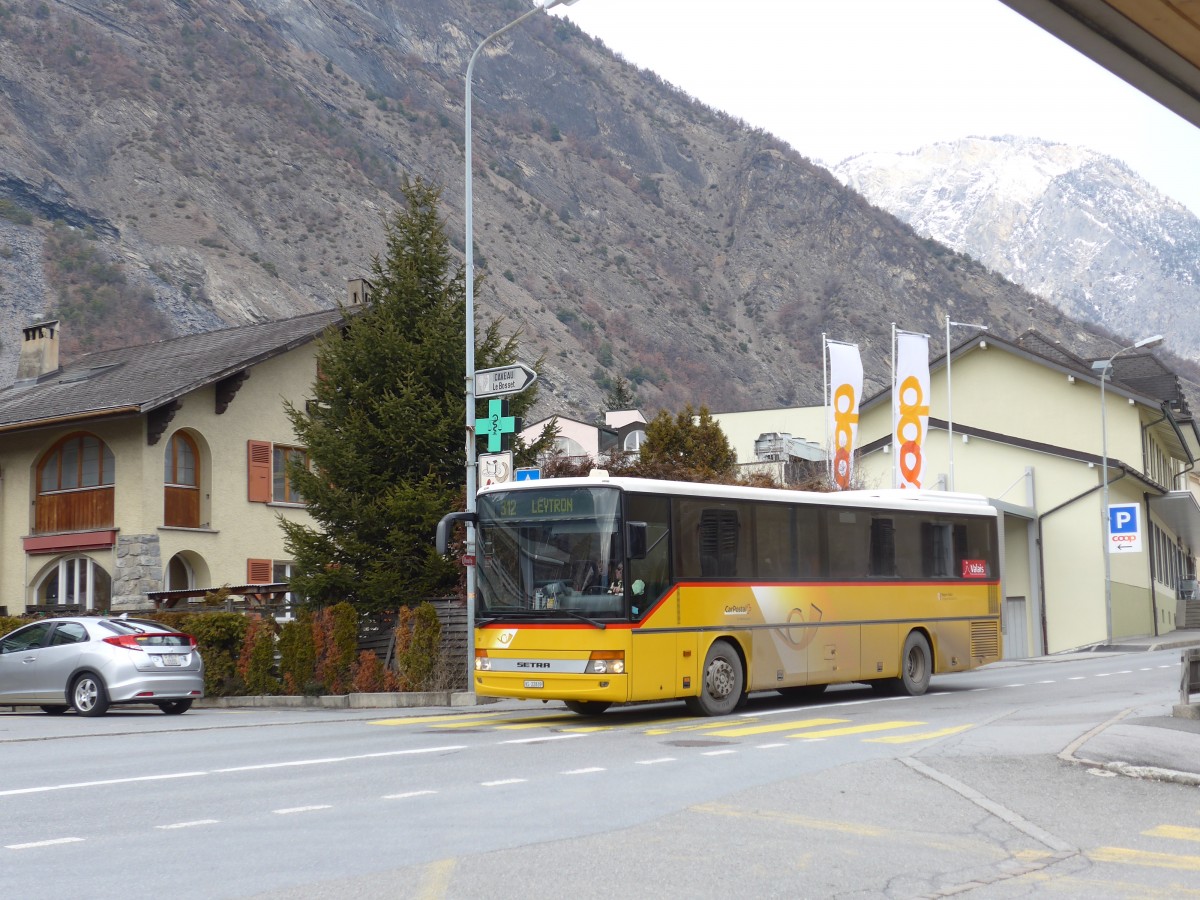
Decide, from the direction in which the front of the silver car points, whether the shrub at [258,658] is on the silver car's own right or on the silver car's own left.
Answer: on the silver car's own right

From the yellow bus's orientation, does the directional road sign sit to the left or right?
on its right

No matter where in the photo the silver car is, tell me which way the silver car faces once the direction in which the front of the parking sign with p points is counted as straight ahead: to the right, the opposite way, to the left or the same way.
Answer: to the right

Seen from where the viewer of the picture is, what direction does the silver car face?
facing away from the viewer and to the left of the viewer

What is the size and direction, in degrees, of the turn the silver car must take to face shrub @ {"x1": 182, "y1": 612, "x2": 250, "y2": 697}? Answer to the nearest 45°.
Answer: approximately 90° to its right

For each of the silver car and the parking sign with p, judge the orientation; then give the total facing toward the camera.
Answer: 1

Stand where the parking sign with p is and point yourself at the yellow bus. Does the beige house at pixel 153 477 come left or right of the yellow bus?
right

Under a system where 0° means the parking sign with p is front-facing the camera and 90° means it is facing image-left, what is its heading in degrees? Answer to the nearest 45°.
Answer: approximately 0°
